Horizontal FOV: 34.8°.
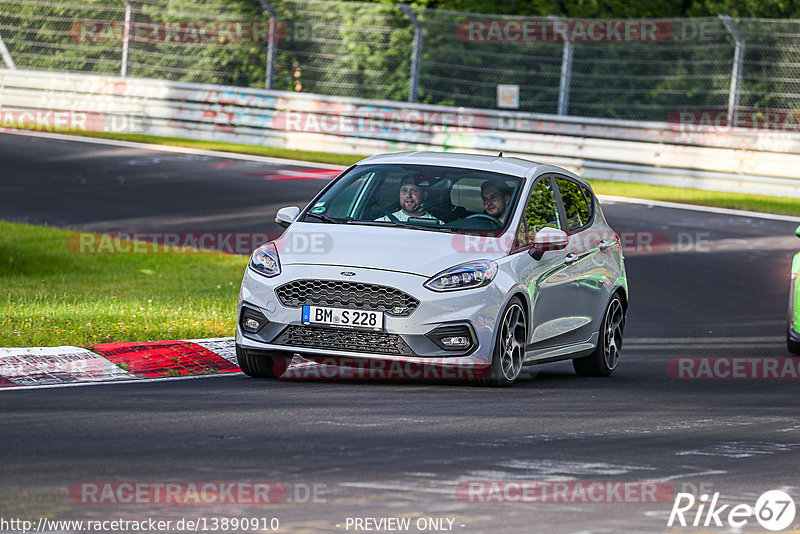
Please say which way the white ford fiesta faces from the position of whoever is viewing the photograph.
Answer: facing the viewer and to the left of the viewer

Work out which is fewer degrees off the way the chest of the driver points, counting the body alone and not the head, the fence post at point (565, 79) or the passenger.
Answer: the passenger

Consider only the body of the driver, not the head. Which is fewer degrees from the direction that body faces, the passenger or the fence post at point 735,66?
the passenger

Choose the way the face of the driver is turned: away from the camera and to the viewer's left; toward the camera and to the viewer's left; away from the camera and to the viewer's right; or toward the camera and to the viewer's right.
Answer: toward the camera and to the viewer's left

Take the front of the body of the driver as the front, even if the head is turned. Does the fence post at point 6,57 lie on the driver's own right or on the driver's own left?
on the driver's own right

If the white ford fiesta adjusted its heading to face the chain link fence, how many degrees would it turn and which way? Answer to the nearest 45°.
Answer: approximately 135° to its right

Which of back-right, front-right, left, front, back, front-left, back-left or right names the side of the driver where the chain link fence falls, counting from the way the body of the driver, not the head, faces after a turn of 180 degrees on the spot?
front-left

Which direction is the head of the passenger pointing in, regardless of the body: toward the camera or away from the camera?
toward the camera

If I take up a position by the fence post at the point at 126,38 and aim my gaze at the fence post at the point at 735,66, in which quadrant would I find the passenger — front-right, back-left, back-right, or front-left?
front-right

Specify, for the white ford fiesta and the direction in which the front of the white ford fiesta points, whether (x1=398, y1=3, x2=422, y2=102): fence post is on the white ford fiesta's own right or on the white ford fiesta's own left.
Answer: on the white ford fiesta's own right
